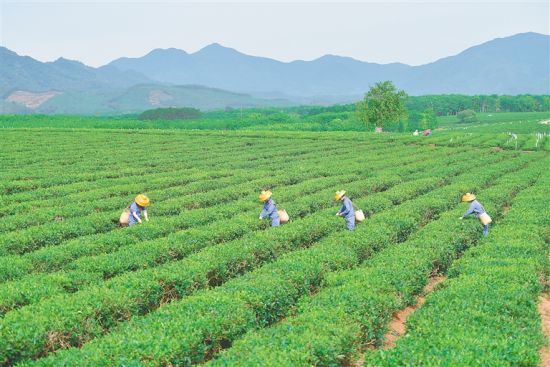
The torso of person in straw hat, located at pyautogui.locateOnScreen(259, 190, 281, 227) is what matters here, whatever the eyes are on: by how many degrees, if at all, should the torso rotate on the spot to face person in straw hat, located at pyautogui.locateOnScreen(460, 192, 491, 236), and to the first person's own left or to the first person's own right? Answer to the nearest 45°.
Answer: approximately 180°

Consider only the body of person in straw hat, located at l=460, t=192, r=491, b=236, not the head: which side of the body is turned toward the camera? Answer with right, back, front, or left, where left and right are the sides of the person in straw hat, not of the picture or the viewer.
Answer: left

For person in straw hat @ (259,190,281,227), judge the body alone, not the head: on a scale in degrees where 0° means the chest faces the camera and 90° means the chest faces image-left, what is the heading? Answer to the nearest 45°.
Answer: approximately 90°

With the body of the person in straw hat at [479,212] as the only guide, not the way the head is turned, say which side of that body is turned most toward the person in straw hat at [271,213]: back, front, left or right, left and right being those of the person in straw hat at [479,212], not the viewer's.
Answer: front
